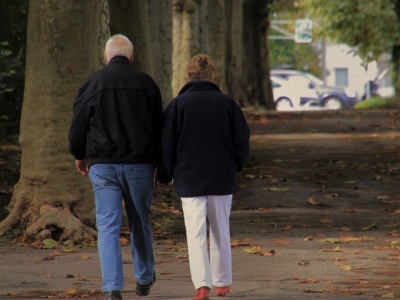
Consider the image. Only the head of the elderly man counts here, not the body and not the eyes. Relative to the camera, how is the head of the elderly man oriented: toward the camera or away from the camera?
away from the camera

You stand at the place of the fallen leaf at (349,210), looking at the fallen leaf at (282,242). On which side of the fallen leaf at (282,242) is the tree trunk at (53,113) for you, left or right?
right

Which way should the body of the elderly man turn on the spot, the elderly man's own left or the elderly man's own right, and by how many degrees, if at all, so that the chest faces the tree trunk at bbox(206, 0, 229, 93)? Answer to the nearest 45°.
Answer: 0° — they already face it

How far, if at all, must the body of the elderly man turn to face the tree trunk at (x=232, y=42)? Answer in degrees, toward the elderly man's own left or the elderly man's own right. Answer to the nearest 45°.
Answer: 0° — they already face it

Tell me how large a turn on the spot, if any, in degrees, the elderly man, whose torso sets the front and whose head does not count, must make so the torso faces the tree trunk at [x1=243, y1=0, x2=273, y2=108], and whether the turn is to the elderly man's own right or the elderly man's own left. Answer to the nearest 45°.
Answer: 0° — they already face it

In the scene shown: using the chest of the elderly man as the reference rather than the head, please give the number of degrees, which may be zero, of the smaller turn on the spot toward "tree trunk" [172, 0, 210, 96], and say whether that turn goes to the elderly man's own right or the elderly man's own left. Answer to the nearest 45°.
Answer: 0° — they already face it

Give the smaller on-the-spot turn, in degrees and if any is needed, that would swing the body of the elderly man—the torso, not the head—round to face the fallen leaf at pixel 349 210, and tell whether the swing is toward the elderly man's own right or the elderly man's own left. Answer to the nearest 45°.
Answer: approximately 45° to the elderly man's own right

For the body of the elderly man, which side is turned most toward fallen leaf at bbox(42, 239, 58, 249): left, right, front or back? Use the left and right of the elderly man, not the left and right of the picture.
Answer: front

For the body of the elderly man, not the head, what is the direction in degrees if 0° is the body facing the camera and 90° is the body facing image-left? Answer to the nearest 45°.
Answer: approximately 180°
